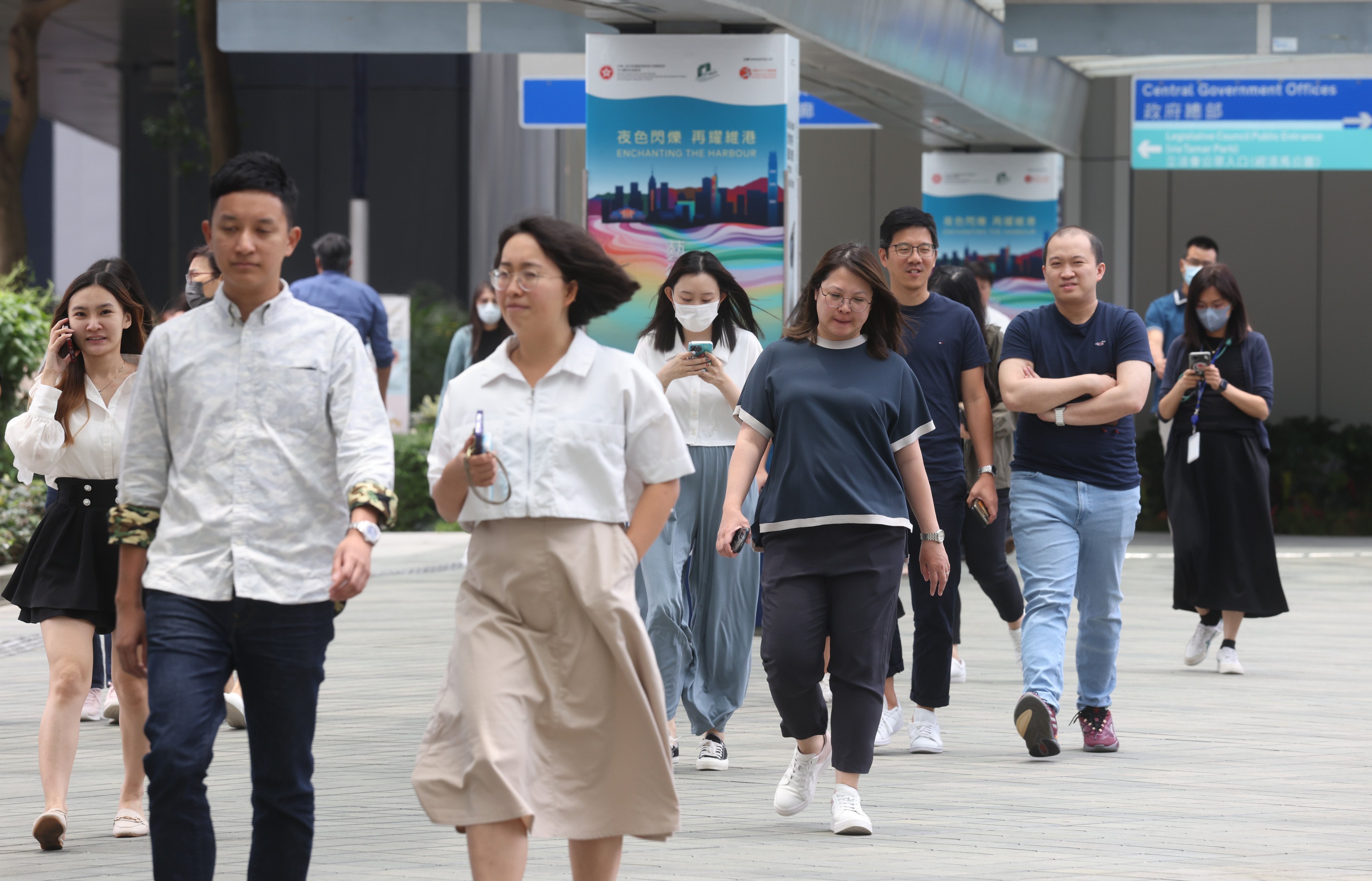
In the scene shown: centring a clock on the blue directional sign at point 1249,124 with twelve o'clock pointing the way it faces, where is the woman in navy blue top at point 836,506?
The woman in navy blue top is roughly at 12 o'clock from the blue directional sign.

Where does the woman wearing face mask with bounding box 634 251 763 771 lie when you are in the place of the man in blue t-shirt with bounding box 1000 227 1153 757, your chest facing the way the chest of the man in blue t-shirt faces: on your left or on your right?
on your right

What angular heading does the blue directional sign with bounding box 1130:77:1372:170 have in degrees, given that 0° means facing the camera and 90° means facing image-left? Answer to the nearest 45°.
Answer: approximately 0°

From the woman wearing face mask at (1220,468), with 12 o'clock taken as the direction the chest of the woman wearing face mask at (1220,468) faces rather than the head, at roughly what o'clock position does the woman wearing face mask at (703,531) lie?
the woman wearing face mask at (703,531) is roughly at 1 o'clock from the woman wearing face mask at (1220,468).
